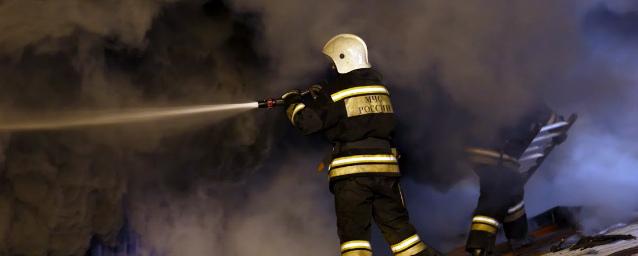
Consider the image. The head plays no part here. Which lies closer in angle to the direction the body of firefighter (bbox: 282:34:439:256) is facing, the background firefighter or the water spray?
the water spray

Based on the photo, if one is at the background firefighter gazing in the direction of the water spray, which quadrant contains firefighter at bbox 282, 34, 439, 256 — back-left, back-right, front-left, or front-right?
front-left

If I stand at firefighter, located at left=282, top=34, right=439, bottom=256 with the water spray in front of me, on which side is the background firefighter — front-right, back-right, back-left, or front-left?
back-right

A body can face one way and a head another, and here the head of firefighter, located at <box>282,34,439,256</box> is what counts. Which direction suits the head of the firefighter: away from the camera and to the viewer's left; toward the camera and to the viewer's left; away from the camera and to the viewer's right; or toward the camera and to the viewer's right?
away from the camera and to the viewer's left

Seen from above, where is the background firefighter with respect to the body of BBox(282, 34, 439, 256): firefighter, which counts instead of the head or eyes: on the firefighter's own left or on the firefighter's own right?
on the firefighter's own right

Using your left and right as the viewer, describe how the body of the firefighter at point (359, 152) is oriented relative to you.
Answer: facing away from the viewer and to the left of the viewer

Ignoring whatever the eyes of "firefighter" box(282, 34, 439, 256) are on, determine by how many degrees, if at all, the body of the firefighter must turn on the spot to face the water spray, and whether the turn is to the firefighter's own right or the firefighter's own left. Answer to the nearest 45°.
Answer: approximately 45° to the firefighter's own left

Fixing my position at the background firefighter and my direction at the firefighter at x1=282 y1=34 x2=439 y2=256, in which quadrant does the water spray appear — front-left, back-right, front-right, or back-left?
front-right
